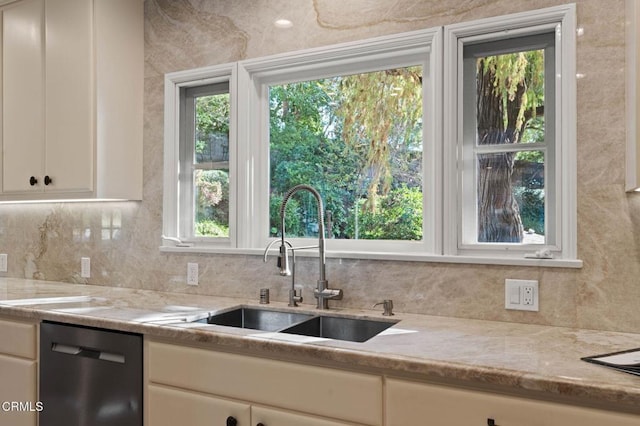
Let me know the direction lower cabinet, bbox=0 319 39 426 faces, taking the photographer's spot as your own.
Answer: facing the viewer and to the left of the viewer

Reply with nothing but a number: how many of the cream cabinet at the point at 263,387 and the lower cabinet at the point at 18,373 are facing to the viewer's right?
0

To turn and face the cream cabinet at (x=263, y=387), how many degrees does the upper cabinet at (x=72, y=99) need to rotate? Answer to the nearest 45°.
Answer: approximately 45° to its left

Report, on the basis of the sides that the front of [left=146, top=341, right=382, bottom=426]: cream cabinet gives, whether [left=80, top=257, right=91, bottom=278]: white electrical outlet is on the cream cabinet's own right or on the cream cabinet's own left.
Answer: on the cream cabinet's own right

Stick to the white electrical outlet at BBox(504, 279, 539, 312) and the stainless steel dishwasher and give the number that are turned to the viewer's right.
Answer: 0

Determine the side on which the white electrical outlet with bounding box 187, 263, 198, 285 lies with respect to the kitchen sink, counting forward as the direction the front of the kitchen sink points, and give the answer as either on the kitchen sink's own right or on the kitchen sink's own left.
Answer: on the kitchen sink's own right

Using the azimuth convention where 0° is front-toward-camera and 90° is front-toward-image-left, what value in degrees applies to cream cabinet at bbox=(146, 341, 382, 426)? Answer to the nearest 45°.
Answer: approximately 45°

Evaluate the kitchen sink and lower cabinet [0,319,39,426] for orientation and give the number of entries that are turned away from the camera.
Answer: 0

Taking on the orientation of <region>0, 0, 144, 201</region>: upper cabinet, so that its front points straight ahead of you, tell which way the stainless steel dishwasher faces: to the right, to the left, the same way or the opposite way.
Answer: the same way

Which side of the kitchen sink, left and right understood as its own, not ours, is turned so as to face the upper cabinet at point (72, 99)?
right

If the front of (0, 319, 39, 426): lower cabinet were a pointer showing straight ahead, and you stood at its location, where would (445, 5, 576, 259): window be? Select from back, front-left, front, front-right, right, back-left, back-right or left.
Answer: left

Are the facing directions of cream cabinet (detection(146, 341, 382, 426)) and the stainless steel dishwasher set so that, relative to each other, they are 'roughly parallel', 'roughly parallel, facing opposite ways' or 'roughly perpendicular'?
roughly parallel

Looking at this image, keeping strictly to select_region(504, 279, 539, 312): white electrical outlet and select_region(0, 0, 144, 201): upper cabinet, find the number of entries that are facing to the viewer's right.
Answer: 0

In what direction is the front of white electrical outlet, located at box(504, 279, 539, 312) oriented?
toward the camera

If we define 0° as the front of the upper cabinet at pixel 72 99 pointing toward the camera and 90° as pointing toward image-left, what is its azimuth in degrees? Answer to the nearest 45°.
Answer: approximately 45°

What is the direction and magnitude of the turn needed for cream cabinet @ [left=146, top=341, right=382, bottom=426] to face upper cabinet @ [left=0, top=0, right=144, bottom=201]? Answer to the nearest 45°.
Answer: approximately 90° to its right
